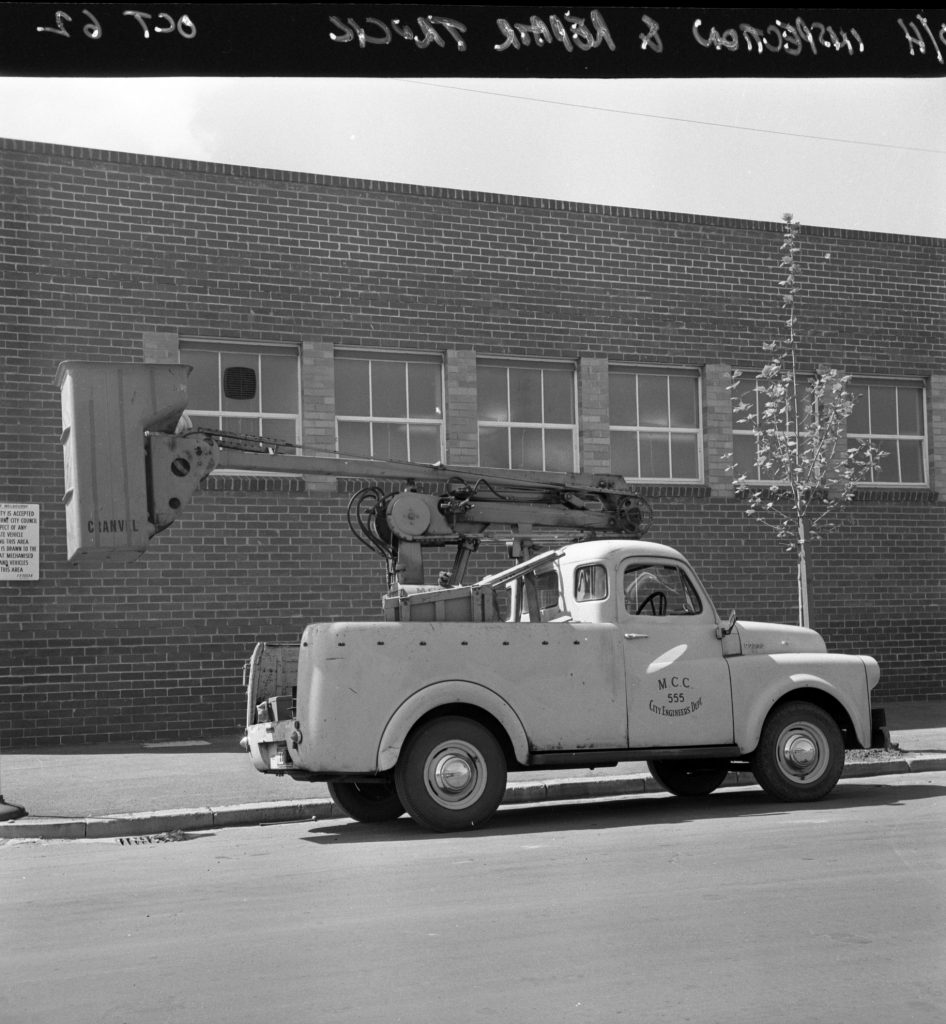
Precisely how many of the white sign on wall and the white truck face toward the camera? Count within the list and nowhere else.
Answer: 1

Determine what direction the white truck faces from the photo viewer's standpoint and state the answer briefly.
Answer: facing away from the viewer and to the right of the viewer

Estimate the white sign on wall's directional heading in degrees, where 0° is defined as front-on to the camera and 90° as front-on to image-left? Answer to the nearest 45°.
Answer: approximately 0°

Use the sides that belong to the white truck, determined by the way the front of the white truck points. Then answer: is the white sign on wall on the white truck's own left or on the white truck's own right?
on the white truck's own left

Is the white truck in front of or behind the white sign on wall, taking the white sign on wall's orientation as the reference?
in front
